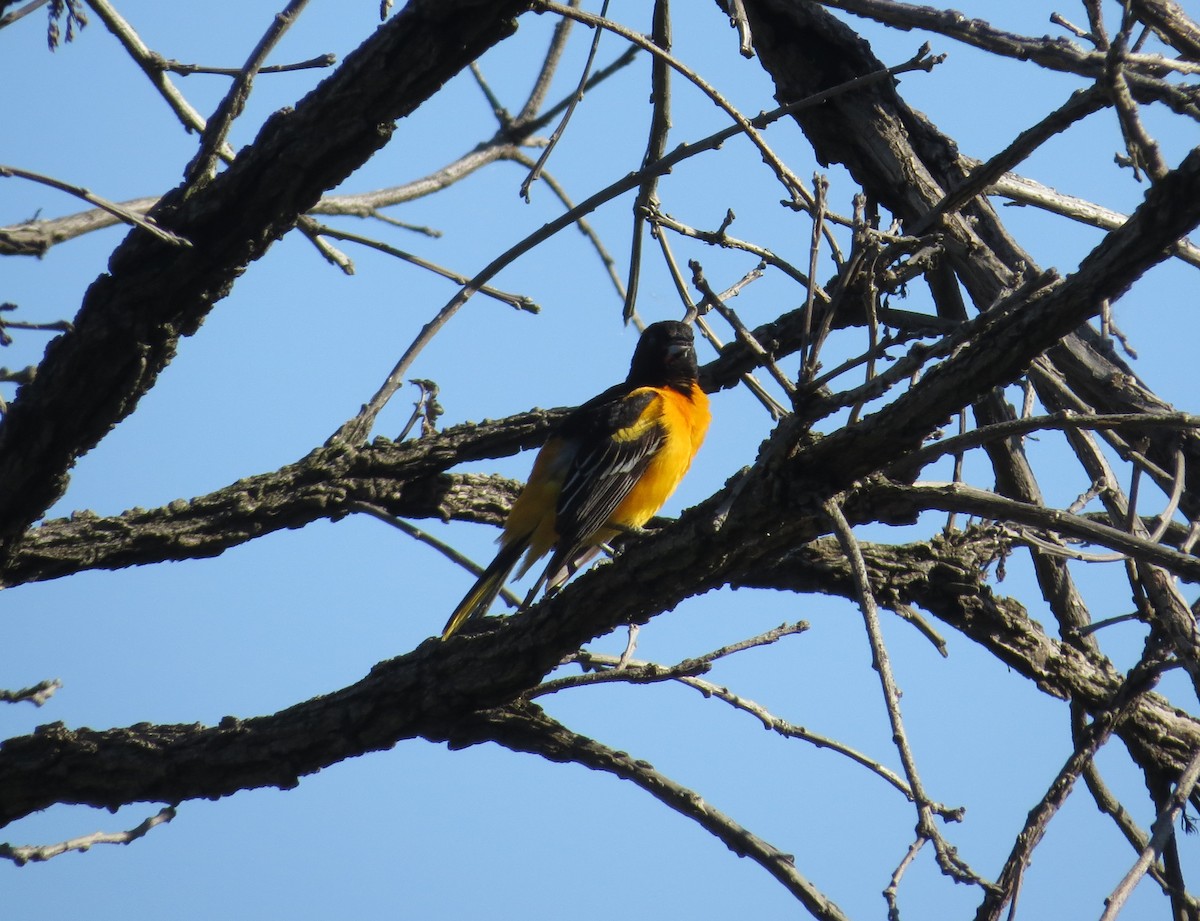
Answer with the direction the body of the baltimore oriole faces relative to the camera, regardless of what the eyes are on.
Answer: to the viewer's right
